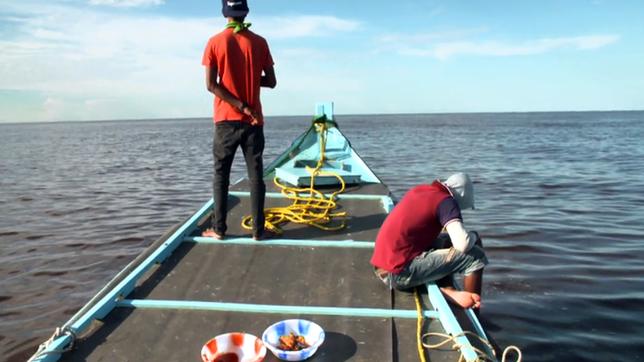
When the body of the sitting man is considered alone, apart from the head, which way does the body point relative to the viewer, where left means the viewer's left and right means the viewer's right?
facing to the right of the viewer

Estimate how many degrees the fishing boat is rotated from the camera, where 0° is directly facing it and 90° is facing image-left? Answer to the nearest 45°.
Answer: approximately 180°

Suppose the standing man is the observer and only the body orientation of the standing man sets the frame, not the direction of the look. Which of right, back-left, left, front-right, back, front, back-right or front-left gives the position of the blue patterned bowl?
back

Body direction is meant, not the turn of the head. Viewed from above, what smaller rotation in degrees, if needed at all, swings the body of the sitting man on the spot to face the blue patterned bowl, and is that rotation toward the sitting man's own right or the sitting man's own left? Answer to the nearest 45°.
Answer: approximately 135° to the sitting man's own right

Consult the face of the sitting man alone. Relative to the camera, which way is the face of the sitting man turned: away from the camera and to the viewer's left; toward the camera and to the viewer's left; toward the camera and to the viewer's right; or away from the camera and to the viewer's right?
away from the camera and to the viewer's right

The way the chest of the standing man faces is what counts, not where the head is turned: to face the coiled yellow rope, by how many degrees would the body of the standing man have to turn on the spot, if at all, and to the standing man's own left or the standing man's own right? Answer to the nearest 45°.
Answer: approximately 45° to the standing man's own right

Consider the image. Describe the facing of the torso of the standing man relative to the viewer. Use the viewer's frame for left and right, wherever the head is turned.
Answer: facing away from the viewer

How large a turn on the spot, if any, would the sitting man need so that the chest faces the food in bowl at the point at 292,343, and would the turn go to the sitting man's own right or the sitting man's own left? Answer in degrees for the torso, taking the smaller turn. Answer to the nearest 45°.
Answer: approximately 135° to the sitting man's own right

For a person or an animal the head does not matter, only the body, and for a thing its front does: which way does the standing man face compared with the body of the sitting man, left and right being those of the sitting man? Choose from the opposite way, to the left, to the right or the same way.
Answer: to the left

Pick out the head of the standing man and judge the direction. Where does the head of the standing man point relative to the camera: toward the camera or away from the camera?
away from the camera
